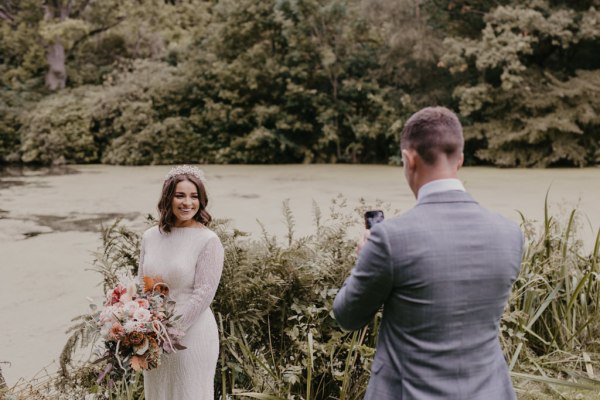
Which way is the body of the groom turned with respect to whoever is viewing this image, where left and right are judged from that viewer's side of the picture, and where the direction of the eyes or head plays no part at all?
facing away from the viewer and to the left of the viewer

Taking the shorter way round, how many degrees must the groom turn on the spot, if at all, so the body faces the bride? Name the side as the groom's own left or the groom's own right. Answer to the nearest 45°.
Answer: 0° — they already face them

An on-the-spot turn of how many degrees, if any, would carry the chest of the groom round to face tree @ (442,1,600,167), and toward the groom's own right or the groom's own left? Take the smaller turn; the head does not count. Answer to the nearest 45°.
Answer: approximately 45° to the groom's own right

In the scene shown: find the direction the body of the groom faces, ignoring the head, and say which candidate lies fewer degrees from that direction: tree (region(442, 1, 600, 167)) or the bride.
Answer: the bride
